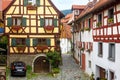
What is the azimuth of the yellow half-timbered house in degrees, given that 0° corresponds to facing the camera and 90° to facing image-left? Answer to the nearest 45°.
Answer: approximately 0°
